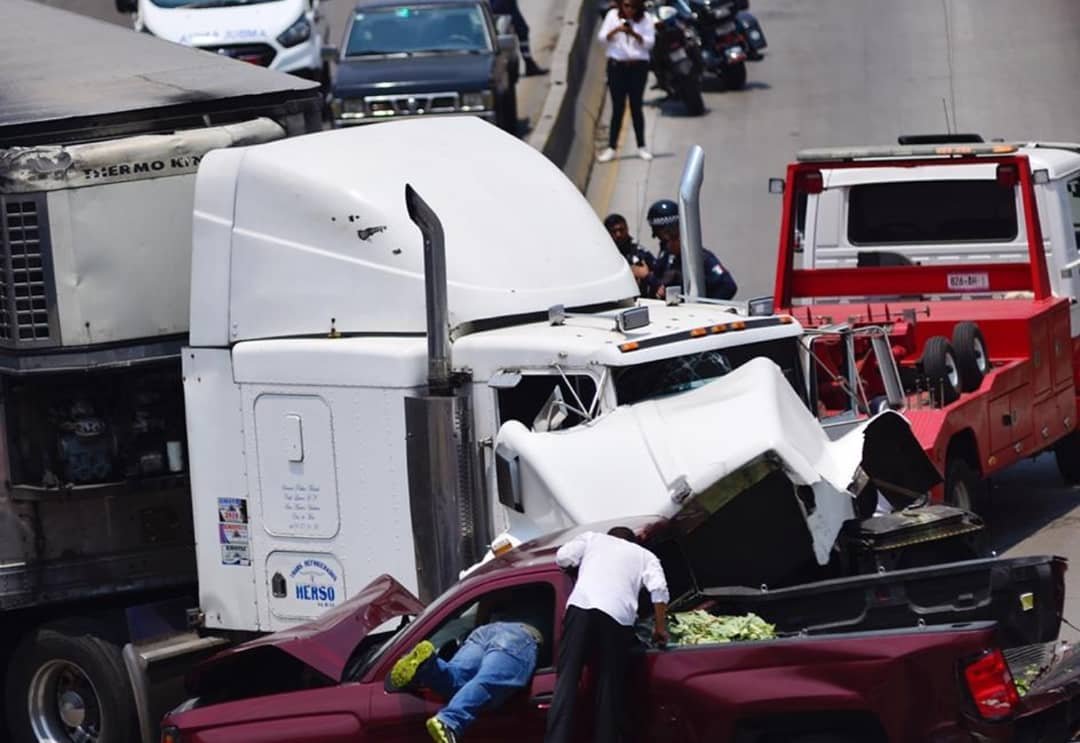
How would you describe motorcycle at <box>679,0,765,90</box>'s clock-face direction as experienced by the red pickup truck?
The motorcycle is roughly at 3 o'clock from the red pickup truck.

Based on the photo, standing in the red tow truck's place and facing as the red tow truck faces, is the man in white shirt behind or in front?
behind

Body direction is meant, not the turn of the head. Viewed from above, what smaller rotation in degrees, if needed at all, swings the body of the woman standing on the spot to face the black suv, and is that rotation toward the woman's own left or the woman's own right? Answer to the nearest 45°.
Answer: approximately 90° to the woman's own right

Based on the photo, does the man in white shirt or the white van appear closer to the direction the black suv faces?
the man in white shirt

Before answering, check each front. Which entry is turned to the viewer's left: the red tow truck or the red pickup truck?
the red pickup truck

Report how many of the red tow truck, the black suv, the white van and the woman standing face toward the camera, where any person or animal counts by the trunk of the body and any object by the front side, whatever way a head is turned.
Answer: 3

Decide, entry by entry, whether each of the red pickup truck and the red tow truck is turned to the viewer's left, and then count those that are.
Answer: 1

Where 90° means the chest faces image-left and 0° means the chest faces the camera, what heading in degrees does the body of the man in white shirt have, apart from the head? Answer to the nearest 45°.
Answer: approximately 180°

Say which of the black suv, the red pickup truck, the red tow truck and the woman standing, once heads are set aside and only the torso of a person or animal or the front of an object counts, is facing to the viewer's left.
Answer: the red pickup truck

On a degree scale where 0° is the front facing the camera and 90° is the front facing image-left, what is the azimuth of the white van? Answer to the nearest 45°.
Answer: approximately 0°

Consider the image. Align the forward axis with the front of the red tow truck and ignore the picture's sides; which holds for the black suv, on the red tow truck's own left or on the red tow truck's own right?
on the red tow truck's own left

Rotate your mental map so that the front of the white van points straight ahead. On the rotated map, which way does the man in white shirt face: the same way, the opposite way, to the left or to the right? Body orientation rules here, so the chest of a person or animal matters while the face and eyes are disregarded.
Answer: the opposite way

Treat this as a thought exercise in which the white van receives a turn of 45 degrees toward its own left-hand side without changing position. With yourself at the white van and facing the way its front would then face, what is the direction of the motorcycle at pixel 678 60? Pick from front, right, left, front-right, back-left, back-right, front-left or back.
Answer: front-left

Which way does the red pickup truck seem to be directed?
to the viewer's left
